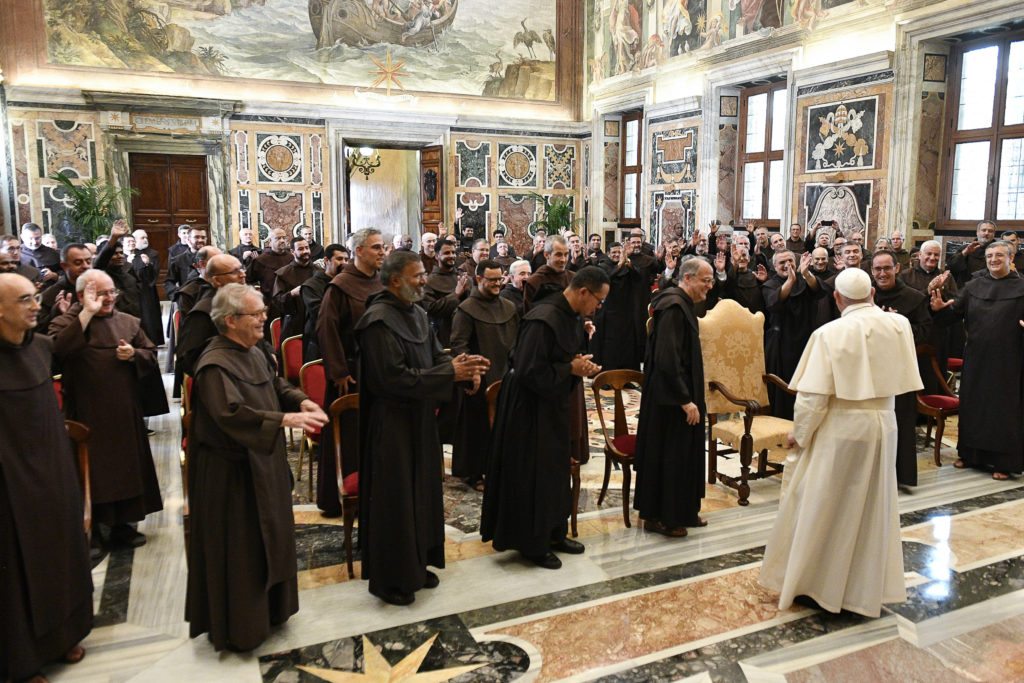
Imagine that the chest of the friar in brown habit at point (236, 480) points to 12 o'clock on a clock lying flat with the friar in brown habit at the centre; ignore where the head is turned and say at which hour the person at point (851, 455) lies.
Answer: The person is roughly at 11 o'clock from the friar in brown habit.

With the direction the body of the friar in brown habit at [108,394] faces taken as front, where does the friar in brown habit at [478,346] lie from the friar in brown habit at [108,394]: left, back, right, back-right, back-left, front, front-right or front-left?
front-left

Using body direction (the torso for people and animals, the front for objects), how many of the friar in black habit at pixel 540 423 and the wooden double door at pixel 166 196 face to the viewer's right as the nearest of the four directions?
1

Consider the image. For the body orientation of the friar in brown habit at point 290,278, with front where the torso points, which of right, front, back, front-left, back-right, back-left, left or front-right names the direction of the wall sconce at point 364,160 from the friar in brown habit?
back-left

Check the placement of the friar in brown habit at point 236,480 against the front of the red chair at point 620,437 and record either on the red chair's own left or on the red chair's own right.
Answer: on the red chair's own right

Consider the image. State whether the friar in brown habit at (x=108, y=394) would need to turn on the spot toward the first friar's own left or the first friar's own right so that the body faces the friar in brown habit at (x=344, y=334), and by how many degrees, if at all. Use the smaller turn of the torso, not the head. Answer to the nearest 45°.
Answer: approximately 45° to the first friar's own left

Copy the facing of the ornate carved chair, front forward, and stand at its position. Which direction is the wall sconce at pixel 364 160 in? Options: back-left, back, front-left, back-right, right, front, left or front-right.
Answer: back

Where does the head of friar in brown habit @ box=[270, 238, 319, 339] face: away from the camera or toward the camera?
toward the camera

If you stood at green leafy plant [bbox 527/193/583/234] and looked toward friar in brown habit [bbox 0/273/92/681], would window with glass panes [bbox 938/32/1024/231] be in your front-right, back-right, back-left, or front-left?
front-left

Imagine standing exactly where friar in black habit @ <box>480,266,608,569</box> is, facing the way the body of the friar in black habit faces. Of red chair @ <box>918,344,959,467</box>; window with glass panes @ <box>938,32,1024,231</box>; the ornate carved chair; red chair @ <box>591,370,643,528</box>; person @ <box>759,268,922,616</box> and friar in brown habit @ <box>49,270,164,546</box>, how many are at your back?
1

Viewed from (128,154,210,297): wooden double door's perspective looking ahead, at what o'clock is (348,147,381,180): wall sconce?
The wall sconce is roughly at 8 o'clock from the wooden double door.

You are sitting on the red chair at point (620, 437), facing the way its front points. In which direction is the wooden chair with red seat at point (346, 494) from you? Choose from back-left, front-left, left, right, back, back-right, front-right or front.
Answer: right

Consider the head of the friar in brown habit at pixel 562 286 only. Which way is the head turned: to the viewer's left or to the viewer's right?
to the viewer's right

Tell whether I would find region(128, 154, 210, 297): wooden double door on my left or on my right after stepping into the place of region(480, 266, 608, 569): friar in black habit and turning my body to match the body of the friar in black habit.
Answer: on my left

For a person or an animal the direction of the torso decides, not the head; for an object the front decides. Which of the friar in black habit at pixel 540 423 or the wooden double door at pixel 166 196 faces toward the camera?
the wooden double door

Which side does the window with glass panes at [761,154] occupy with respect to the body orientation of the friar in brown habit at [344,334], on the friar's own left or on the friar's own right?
on the friar's own left
